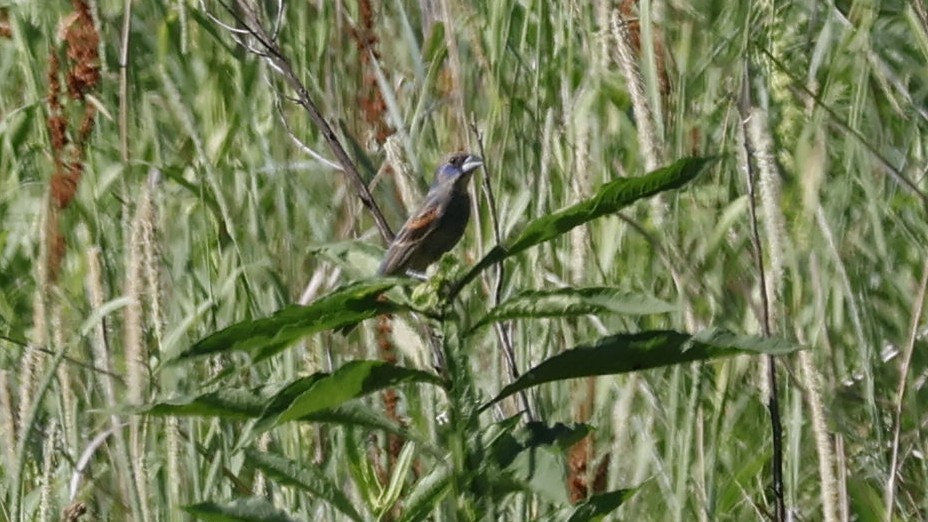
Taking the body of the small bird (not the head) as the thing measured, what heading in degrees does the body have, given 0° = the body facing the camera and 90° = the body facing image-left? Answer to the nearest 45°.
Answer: approximately 270°
